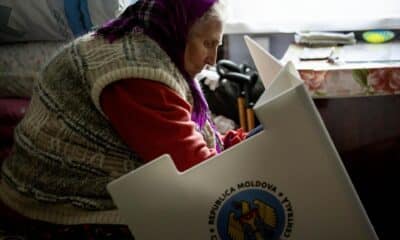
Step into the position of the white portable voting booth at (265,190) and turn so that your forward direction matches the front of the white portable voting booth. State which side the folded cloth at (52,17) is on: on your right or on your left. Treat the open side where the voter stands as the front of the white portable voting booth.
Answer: on your right

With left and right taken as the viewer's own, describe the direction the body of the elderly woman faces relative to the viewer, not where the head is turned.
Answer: facing to the right of the viewer

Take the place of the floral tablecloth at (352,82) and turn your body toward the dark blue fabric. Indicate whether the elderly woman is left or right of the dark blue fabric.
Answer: left

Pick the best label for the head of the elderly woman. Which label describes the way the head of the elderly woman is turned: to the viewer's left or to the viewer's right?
to the viewer's right

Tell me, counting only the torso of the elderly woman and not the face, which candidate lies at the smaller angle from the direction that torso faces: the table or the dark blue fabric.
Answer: the table

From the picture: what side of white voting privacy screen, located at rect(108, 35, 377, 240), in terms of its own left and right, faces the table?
back
